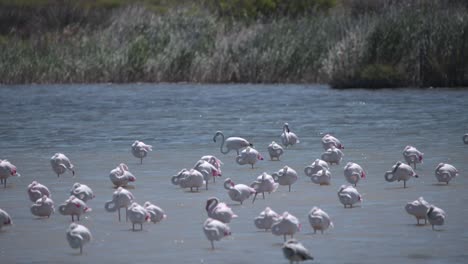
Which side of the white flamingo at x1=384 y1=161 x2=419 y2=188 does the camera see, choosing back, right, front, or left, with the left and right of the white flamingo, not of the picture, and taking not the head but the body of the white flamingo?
left

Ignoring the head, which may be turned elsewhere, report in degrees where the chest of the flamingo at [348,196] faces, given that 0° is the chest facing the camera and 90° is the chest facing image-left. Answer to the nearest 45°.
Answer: approximately 90°

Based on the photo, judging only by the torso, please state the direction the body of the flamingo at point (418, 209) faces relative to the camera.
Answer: to the viewer's left

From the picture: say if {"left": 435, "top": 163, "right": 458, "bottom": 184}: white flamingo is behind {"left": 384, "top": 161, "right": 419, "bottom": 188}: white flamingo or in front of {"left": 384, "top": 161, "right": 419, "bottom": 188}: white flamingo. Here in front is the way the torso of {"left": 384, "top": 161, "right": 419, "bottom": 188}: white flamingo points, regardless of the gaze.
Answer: behind

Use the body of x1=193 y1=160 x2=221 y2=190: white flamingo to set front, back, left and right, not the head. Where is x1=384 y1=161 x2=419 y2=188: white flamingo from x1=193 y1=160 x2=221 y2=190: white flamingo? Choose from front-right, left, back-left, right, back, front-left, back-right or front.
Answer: back

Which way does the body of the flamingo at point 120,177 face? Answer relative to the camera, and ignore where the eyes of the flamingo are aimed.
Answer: to the viewer's left

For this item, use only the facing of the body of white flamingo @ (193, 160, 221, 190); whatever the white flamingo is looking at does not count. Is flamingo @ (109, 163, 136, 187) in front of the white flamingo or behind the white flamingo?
in front

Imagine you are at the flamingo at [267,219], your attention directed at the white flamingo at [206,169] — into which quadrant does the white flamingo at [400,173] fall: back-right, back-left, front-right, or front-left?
front-right

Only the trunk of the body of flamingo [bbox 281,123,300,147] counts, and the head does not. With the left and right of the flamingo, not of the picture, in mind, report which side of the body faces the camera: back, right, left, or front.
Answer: left

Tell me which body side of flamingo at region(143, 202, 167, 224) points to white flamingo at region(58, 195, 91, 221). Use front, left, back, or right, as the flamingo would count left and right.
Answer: front

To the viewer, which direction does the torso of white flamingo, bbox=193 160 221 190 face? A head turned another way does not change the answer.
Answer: to the viewer's left
